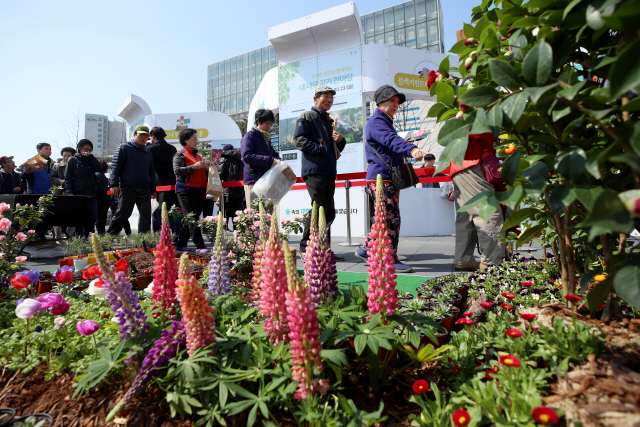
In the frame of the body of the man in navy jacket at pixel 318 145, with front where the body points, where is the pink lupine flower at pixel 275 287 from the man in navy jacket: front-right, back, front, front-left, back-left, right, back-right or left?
front-right

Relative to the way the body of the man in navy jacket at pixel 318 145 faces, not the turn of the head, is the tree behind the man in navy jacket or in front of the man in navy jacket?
in front

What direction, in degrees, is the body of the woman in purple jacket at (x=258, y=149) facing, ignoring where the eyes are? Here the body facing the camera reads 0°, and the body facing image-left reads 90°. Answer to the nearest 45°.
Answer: approximately 270°

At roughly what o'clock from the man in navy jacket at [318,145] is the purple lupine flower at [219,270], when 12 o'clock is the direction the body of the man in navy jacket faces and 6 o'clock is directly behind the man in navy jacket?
The purple lupine flower is roughly at 2 o'clock from the man in navy jacket.

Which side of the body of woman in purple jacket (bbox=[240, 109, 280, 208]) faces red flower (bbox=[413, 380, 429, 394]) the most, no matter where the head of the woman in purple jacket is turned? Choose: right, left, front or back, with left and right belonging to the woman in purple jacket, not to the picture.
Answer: right

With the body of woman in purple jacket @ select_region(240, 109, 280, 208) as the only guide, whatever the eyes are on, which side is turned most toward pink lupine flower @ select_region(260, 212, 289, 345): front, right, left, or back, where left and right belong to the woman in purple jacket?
right

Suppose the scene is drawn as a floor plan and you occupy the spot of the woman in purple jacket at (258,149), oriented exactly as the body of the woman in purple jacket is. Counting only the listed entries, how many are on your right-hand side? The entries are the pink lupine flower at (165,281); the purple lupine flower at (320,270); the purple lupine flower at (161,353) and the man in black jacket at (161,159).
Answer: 3

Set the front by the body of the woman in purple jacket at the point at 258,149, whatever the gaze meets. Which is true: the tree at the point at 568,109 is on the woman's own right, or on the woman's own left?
on the woman's own right

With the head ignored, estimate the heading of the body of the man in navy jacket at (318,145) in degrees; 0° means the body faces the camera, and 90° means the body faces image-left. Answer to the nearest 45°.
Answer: approximately 315°
